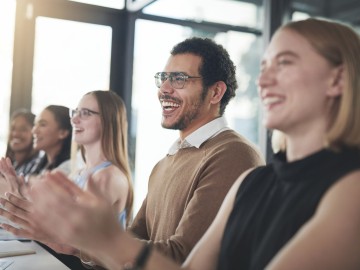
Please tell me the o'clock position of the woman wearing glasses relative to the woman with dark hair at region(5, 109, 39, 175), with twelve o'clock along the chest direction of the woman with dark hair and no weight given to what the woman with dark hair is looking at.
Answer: The woman wearing glasses is roughly at 10 o'clock from the woman with dark hair.

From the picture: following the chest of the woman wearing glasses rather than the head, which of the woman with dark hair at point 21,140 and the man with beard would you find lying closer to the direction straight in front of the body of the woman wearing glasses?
the woman with dark hair

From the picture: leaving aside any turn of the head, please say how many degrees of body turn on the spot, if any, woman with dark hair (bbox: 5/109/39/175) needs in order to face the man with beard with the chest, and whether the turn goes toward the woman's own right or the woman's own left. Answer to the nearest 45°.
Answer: approximately 45° to the woman's own left

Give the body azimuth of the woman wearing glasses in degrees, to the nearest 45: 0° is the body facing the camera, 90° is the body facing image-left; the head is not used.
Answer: approximately 90°
